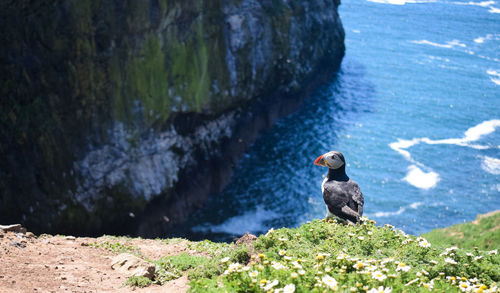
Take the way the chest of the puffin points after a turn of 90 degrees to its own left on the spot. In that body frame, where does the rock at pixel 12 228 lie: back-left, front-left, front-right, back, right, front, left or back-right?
front-right

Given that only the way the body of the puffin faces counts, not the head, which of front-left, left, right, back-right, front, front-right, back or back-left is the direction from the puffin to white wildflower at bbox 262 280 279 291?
back-left

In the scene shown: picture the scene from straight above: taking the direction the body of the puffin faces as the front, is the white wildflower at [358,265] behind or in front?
behind

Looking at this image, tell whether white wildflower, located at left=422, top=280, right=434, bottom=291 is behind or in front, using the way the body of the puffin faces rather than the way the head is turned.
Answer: behind

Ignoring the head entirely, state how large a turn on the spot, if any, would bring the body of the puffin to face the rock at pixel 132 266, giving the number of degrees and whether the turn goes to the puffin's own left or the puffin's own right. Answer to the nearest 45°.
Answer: approximately 90° to the puffin's own left

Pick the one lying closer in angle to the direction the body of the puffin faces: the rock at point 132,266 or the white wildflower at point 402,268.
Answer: the rock

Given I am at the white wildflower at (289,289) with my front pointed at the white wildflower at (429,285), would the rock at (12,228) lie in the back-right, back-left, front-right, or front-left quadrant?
back-left

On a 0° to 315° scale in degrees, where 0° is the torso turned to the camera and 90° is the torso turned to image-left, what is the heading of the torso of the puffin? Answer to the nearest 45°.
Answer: approximately 135°

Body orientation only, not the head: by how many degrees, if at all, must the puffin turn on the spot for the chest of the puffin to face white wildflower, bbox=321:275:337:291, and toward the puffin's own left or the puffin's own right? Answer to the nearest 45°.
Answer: approximately 135° to the puffin's own left

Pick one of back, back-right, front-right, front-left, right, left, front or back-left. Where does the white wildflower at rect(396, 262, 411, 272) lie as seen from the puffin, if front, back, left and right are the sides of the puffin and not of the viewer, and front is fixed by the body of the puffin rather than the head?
back-left

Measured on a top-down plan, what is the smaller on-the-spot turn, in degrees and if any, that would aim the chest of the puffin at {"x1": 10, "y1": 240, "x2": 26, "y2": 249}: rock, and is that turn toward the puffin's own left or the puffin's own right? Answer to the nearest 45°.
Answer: approximately 45° to the puffin's own left
